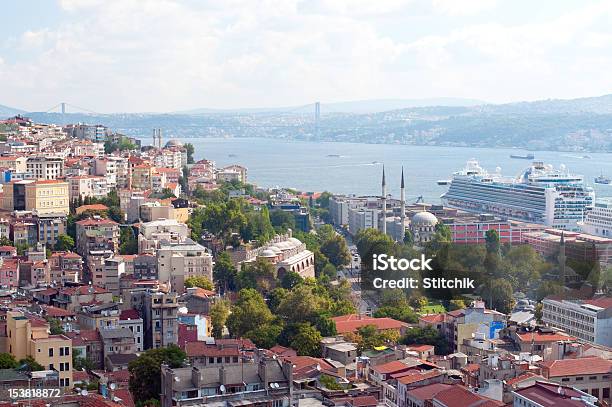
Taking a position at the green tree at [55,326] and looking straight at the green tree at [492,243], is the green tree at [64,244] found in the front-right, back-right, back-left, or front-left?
front-left

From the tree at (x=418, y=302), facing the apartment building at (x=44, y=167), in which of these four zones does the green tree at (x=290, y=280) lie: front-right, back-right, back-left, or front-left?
front-left

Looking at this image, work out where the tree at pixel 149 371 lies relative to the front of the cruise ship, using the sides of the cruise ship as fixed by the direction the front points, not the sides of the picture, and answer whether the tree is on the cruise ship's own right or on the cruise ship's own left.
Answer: on the cruise ship's own left

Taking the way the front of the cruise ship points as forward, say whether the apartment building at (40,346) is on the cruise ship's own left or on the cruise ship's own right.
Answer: on the cruise ship's own left

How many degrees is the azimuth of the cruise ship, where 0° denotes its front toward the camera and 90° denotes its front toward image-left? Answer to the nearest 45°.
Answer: approximately 135°

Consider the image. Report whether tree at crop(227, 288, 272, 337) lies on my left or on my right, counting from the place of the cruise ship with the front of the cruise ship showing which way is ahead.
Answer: on my left

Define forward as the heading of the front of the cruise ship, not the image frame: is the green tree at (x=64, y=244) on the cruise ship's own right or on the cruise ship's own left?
on the cruise ship's own left

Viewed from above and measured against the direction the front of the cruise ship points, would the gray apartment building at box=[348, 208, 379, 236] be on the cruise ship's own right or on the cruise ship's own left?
on the cruise ship's own left
